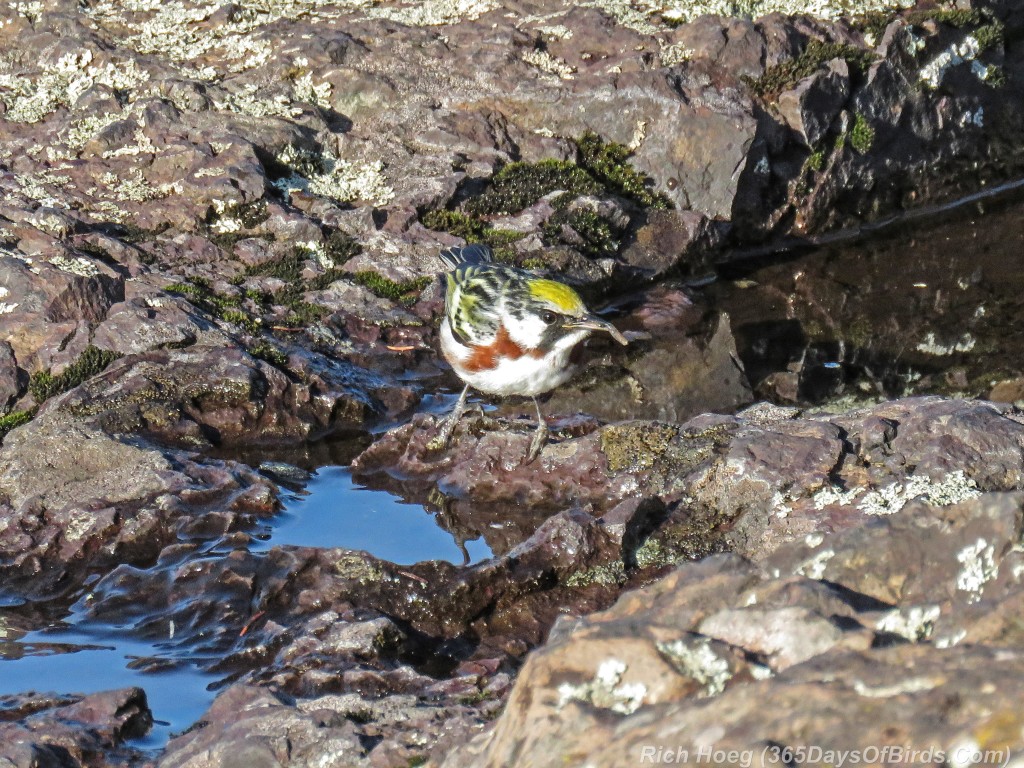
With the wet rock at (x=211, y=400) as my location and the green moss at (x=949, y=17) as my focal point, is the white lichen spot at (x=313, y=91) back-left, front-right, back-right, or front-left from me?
front-left

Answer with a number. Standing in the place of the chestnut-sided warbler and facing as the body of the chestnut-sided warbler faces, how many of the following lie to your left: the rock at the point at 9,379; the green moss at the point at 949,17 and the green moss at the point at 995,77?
2

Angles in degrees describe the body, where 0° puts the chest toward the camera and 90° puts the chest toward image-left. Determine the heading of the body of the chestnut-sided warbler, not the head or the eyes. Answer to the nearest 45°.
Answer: approximately 315°

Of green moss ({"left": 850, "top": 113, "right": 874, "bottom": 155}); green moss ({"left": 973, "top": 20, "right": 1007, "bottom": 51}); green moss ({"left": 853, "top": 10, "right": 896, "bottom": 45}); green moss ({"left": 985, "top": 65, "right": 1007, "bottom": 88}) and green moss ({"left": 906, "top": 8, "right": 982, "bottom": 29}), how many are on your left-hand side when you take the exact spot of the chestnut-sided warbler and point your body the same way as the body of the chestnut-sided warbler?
5

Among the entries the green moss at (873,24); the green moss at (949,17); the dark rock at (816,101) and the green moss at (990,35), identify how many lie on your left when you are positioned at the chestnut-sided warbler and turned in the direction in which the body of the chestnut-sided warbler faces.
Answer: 4

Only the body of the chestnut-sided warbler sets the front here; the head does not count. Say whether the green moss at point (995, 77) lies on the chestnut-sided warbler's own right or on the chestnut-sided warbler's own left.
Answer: on the chestnut-sided warbler's own left

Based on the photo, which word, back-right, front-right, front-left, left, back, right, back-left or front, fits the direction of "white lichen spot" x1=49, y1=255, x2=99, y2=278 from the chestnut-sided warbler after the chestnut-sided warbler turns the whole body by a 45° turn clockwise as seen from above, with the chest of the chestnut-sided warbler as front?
right

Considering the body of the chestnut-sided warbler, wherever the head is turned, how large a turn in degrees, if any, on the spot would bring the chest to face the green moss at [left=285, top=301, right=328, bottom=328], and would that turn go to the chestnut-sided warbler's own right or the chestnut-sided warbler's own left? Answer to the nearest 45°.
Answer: approximately 180°

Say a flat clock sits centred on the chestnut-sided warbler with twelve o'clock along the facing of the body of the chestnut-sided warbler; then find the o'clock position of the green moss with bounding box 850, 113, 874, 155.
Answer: The green moss is roughly at 9 o'clock from the chestnut-sided warbler.

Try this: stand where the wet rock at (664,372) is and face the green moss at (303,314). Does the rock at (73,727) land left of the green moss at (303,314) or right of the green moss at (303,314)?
left

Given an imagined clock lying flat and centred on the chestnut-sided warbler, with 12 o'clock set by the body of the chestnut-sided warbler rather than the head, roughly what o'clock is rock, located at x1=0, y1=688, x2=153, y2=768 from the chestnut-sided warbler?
The rock is roughly at 3 o'clock from the chestnut-sided warbler.

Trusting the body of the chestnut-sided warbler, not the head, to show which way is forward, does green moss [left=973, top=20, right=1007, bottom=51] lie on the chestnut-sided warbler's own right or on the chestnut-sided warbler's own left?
on the chestnut-sided warbler's own left

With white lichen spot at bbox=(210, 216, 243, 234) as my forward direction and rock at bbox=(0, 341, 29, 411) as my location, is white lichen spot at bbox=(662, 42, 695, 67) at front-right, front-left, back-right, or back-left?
front-right
